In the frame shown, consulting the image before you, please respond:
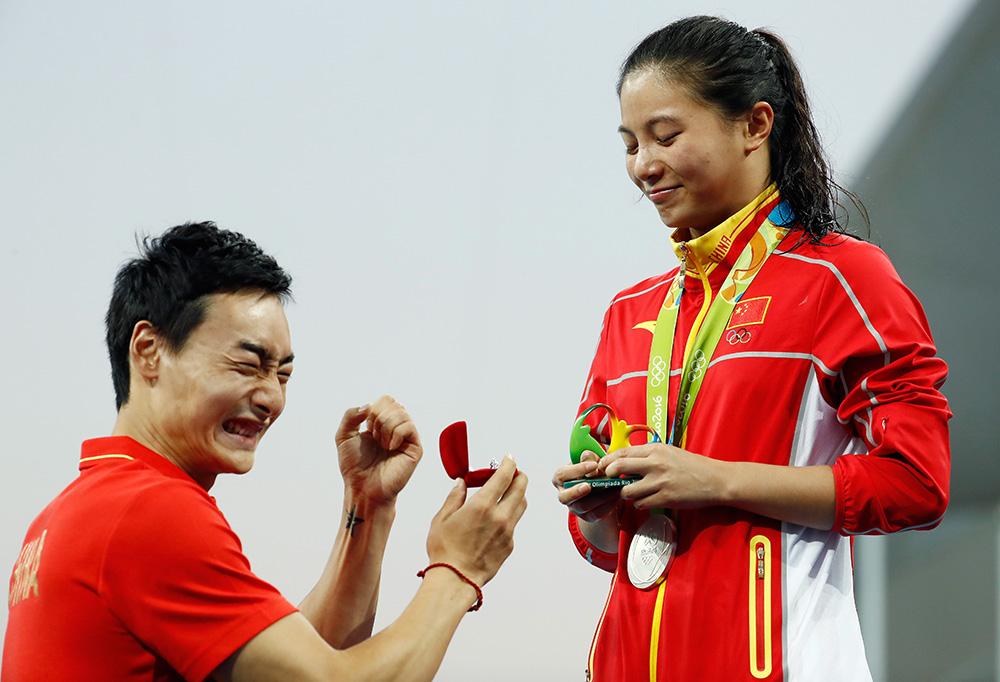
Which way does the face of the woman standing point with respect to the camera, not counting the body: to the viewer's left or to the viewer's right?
to the viewer's left

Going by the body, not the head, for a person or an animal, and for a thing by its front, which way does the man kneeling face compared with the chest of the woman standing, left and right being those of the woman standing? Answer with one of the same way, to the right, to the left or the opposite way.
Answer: the opposite way

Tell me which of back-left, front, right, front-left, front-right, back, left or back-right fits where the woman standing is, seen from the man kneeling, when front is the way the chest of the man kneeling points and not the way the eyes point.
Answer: front

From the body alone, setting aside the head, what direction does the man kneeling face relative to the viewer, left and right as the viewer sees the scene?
facing to the right of the viewer

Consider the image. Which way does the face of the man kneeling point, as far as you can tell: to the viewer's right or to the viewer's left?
to the viewer's right

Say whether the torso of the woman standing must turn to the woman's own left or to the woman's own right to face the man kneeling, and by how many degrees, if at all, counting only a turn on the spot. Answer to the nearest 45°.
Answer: approximately 45° to the woman's own right

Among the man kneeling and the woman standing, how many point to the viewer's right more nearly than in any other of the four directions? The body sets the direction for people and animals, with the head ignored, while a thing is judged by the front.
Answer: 1

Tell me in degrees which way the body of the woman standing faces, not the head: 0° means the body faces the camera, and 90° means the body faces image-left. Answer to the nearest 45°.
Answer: approximately 45°
